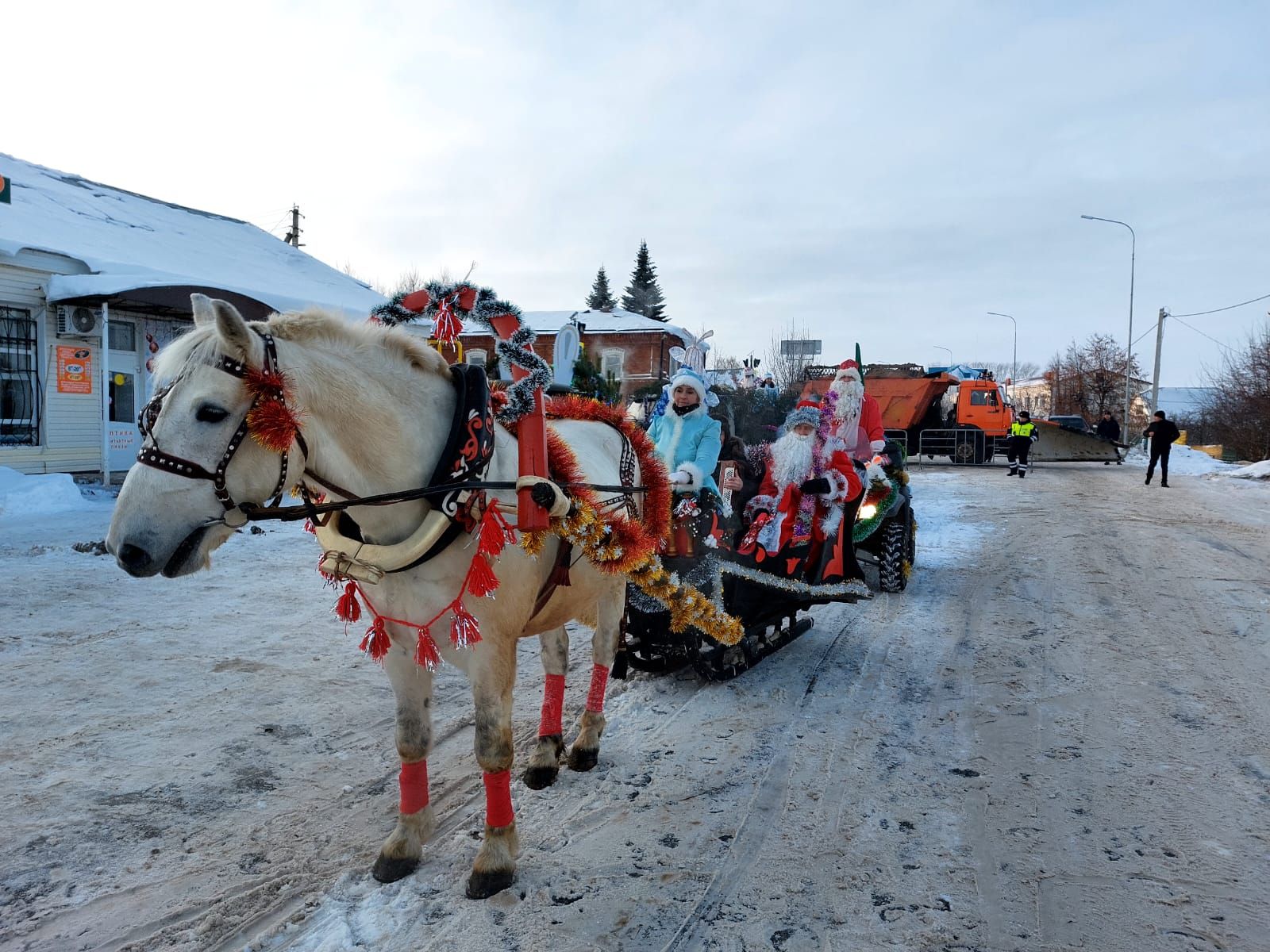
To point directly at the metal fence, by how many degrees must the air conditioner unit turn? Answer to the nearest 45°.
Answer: approximately 45° to its left

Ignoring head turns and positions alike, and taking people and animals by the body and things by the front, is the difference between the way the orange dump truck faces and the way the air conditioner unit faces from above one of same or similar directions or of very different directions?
same or similar directions

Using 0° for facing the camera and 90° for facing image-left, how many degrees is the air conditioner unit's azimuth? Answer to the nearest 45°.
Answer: approximately 315°

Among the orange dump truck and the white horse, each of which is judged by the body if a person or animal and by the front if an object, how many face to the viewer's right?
1

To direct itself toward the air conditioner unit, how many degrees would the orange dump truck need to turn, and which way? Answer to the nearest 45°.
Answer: approximately 135° to its right

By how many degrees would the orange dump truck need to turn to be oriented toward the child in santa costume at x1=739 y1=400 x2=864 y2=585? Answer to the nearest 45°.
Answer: approximately 90° to its right

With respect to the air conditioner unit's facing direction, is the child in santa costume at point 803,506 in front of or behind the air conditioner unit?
in front

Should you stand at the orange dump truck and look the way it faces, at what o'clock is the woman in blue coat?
The woman in blue coat is roughly at 3 o'clock from the orange dump truck.

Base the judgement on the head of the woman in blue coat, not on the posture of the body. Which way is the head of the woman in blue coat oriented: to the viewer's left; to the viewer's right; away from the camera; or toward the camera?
toward the camera

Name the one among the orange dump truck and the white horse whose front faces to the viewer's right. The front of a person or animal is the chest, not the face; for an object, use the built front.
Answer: the orange dump truck

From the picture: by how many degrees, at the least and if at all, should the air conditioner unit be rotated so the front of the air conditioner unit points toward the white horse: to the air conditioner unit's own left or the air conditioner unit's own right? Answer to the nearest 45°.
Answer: approximately 45° to the air conditioner unit's own right

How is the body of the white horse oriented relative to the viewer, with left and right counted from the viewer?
facing the viewer and to the left of the viewer

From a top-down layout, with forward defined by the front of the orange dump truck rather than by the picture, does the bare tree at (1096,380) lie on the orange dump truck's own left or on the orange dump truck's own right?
on the orange dump truck's own left

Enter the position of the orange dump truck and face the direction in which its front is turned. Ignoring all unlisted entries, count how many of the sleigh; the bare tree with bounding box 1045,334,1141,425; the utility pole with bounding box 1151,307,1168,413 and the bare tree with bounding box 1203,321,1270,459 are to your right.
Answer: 1

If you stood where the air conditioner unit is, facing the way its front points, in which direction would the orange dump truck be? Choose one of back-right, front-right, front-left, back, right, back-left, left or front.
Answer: front-left

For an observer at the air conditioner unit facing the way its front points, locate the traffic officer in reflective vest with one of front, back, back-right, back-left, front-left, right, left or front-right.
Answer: front-left

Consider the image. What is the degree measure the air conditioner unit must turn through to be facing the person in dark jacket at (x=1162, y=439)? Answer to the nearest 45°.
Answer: approximately 45° to its left

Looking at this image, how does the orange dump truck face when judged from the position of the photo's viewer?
facing to the right of the viewer

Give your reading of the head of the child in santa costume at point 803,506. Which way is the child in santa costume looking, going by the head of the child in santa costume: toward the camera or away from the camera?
toward the camera
